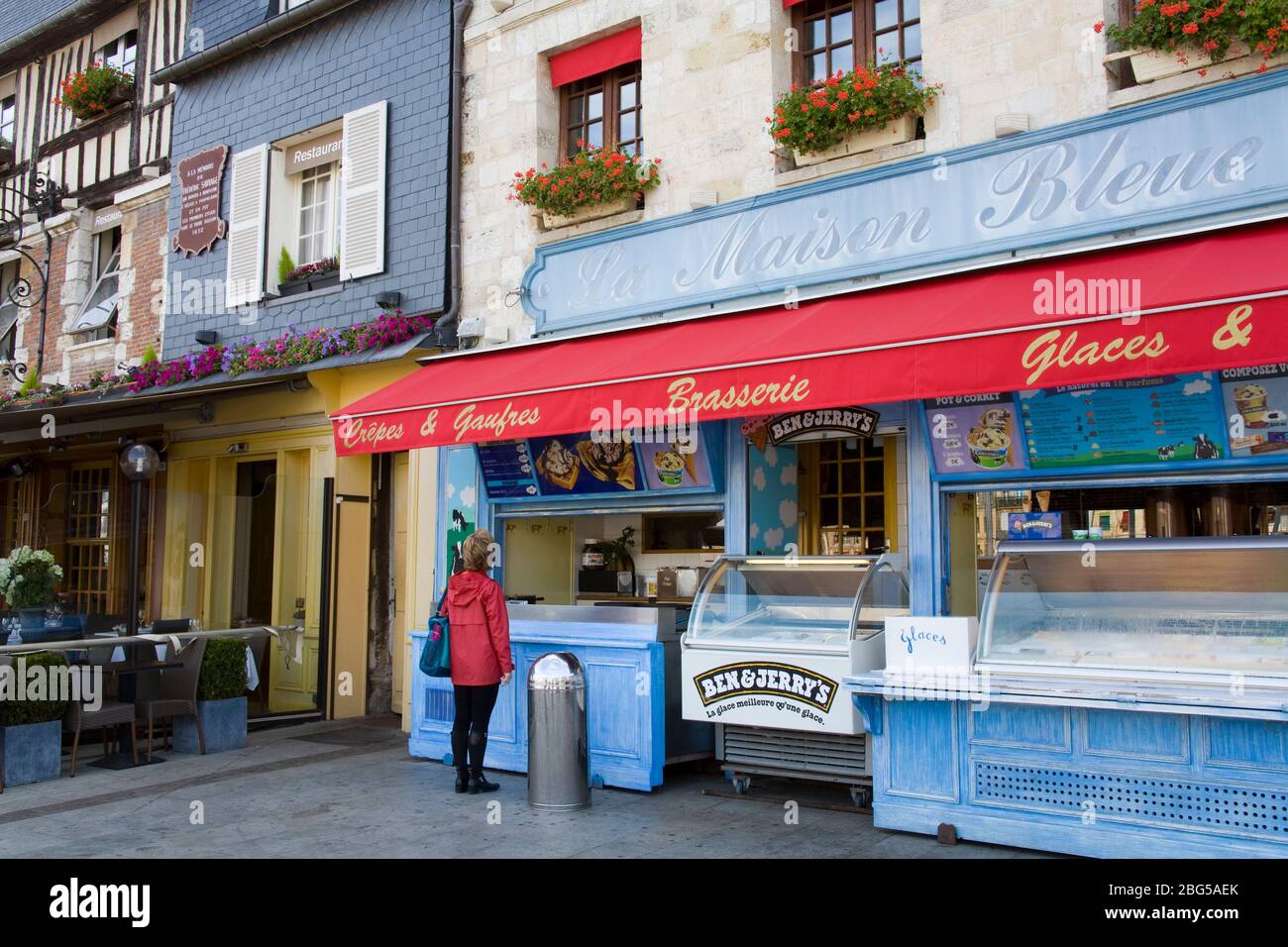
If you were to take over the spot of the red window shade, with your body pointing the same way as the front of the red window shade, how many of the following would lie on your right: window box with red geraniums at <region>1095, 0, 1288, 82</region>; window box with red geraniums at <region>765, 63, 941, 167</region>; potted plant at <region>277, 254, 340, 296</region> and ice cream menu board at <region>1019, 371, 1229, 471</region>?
1

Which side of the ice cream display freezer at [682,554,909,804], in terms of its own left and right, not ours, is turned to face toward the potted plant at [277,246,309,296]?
right

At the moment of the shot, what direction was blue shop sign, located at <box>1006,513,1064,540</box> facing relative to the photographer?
facing the viewer

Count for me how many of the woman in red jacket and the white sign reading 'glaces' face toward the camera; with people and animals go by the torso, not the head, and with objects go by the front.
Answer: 1

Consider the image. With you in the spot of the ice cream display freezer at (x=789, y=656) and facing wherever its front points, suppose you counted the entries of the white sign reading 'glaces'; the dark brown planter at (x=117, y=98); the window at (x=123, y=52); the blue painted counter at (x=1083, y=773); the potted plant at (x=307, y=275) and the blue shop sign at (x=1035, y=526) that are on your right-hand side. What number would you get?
3

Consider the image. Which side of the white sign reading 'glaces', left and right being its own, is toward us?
front

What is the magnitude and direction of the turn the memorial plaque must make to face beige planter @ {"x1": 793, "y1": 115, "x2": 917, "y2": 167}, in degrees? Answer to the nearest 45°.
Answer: approximately 90° to its left

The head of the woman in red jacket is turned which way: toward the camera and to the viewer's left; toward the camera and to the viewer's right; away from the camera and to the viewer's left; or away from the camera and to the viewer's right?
away from the camera and to the viewer's right

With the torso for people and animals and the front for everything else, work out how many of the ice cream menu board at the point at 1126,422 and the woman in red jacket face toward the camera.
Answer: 1

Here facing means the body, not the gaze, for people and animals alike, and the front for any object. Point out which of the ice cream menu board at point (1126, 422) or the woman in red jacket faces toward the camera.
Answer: the ice cream menu board

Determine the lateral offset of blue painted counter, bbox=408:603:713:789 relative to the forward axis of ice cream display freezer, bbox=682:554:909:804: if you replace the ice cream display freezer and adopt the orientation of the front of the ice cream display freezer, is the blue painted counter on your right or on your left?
on your right

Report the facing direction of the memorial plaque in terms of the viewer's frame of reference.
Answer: facing the viewer and to the left of the viewer

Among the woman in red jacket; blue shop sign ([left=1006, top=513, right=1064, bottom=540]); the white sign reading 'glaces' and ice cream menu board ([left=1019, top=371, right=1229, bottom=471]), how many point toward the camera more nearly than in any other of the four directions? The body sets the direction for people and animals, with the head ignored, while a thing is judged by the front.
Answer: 3

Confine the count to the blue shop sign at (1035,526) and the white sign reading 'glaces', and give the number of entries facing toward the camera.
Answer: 2

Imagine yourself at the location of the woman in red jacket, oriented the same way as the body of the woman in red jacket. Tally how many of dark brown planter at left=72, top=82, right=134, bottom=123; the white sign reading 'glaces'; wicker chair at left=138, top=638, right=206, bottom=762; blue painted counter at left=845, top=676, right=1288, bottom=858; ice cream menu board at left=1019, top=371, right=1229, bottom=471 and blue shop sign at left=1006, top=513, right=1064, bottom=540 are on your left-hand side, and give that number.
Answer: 2
